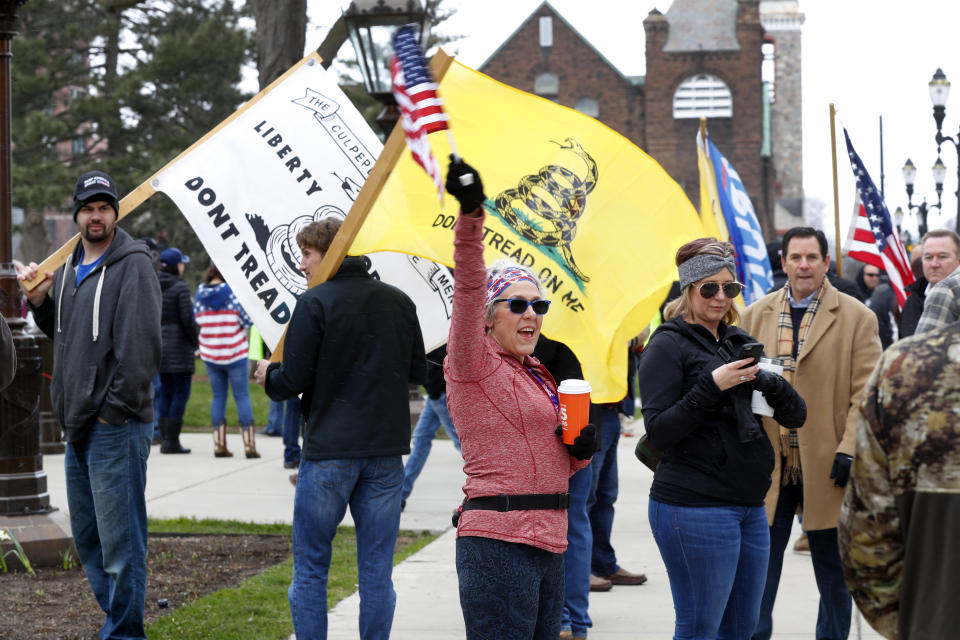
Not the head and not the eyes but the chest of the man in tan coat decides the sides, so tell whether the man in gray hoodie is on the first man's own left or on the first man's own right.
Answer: on the first man's own right

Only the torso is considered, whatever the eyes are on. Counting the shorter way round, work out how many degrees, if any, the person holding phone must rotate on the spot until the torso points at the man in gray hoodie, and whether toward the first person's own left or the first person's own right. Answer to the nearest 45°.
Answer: approximately 135° to the first person's own right

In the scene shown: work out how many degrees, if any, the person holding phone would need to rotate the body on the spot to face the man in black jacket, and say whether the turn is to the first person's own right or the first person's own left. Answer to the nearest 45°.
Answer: approximately 135° to the first person's own right

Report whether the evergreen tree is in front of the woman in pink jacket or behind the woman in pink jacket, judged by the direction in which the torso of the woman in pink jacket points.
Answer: behind

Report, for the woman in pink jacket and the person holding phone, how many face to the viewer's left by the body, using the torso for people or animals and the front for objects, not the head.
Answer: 0

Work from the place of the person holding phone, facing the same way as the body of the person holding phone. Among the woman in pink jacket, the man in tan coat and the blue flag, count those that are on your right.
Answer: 1

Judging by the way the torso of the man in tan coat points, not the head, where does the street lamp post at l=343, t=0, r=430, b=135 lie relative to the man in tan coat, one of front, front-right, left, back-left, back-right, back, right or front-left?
back-right

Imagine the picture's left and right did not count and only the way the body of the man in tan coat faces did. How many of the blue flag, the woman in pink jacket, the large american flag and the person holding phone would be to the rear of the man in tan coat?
2

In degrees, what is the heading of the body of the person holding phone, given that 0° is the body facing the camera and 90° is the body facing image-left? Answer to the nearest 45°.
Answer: approximately 315°

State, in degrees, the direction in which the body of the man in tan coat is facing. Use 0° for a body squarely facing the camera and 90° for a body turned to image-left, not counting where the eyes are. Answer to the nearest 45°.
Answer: approximately 0°

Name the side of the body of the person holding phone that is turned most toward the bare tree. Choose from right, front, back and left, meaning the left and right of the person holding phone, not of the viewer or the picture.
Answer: back

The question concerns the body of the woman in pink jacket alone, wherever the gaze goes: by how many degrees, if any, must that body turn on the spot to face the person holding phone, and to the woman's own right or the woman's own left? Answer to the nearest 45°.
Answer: approximately 90° to the woman's own left
